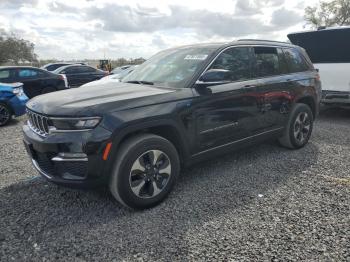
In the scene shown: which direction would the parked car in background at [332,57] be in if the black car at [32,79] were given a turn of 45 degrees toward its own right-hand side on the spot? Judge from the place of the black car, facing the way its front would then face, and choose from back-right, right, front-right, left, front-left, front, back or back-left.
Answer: back

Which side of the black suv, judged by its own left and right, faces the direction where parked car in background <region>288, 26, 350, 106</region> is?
back

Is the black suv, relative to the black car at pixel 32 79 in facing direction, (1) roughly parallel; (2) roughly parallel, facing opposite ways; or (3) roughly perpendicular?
roughly parallel

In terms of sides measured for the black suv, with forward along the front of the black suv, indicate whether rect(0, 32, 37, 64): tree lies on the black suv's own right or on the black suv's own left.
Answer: on the black suv's own right

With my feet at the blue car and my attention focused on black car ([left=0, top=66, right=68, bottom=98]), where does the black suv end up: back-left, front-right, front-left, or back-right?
back-right

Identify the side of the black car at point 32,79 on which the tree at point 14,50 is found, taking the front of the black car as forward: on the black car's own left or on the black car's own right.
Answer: on the black car's own right

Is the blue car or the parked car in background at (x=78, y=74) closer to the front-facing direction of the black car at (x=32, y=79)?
the blue car

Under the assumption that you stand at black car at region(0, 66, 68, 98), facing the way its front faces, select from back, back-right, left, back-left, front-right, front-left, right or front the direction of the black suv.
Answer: left

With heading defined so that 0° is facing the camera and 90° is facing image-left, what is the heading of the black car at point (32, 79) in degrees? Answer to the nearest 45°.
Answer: approximately 90°

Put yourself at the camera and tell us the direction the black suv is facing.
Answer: facing the viewer and to the left of the viewer

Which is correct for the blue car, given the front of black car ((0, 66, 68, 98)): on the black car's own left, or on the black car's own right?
on the black car's own left

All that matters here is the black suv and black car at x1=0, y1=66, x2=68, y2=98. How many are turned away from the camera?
0
